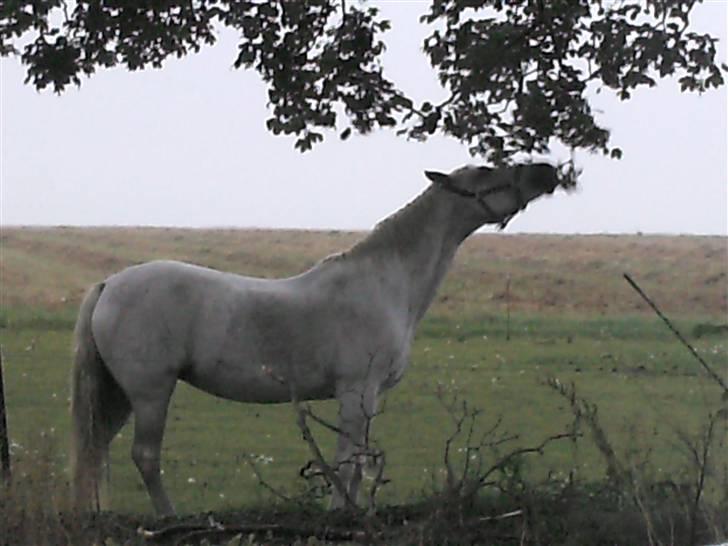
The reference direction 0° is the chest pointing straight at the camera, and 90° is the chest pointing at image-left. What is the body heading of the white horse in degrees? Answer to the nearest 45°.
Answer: approximately 270°
